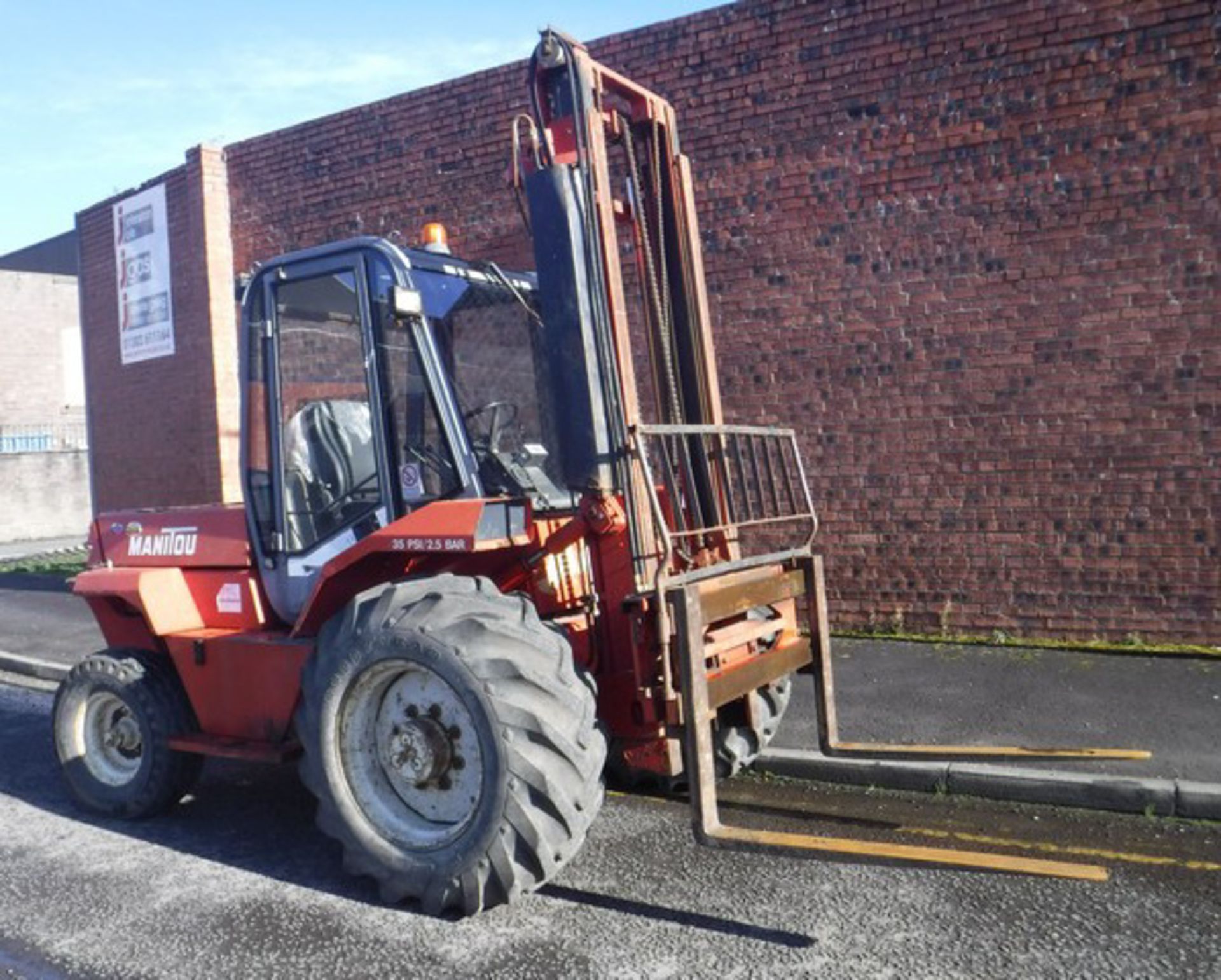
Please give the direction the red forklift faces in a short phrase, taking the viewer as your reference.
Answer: facing the viewer and to the right of the viewer

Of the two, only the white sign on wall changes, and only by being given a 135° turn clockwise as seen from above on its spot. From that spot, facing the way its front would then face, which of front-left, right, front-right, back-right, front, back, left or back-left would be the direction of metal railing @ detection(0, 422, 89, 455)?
front

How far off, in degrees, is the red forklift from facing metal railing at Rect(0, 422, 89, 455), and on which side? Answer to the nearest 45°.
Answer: approximately 180°

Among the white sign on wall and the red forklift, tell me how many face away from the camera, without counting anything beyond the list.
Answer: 0

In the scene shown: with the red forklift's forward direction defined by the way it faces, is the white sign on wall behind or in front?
behind

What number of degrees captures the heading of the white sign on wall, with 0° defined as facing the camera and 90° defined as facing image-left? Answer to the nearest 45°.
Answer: approximately 45°

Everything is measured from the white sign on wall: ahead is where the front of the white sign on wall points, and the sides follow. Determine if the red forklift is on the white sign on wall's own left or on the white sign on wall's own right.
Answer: on the white sign on wall's own left
